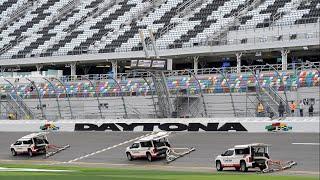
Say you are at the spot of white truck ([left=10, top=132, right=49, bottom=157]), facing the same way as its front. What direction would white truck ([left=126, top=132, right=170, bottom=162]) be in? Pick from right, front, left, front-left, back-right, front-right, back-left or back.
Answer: back

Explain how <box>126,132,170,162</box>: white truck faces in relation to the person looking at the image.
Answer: facing away from the viewer and to the left of the viewer

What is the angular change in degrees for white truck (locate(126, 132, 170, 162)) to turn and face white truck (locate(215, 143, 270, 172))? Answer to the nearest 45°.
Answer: approximately 180°

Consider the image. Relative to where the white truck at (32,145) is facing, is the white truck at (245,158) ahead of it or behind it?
behind

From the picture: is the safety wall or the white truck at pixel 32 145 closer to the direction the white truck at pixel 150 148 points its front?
the white truck

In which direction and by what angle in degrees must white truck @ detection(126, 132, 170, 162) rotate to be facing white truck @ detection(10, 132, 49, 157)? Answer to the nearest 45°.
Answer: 0° — it already faces it

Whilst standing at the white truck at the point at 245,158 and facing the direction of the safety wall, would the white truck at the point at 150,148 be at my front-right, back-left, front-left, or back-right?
front-left

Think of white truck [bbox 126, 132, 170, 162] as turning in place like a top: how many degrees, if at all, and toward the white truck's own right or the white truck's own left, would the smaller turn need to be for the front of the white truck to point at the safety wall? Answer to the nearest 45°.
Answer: approximately 90° to the white truck's own right

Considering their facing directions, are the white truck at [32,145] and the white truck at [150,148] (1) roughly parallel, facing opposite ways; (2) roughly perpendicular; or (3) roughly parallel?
roughly parallel

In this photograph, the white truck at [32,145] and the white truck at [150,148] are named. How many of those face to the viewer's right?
0
